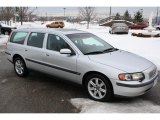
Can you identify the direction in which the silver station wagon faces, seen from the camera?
facing the viewer and to the right of the viewer
